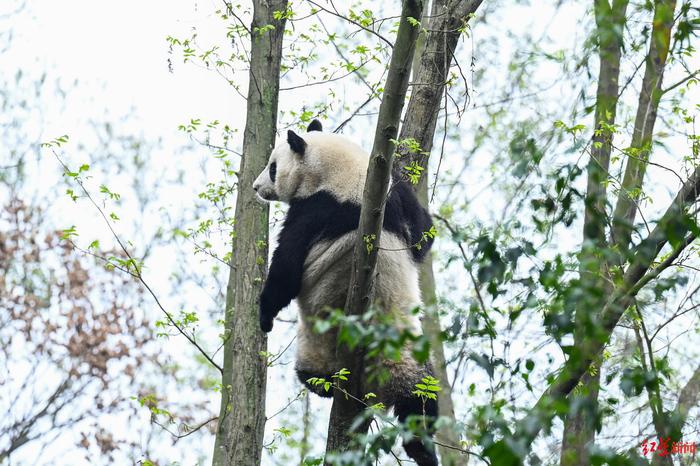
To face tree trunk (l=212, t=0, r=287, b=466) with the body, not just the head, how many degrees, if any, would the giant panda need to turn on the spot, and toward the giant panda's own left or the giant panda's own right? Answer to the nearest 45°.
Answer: approximately 90° to the giant panda's own left
